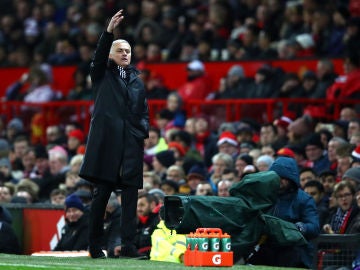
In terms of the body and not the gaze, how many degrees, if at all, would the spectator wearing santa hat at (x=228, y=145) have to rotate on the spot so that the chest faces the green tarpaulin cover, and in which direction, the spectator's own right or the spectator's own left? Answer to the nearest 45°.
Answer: approximately 45° to the spectator's own left

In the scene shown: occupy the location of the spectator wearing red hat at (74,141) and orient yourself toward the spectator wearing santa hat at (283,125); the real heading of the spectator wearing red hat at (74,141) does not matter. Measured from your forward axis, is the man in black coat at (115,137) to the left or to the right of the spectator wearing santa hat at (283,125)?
right

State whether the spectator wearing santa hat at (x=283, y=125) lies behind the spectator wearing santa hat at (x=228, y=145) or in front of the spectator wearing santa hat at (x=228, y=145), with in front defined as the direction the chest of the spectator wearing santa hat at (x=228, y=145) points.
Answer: behind

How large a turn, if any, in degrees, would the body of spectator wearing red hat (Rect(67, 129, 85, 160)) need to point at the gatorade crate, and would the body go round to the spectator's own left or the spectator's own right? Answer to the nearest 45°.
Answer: approximately 45° to the spectator's own left

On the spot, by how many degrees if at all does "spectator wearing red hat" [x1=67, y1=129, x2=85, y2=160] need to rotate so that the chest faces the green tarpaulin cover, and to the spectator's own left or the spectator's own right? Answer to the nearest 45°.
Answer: approximately 45° to the spectator's own left

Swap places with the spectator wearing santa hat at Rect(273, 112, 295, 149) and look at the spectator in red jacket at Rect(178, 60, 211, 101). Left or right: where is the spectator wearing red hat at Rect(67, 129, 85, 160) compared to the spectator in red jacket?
left

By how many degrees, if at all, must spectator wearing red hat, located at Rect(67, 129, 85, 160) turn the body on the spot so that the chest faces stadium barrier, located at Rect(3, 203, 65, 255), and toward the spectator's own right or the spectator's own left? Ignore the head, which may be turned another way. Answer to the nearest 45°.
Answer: approximately 45° to the spectator's own left

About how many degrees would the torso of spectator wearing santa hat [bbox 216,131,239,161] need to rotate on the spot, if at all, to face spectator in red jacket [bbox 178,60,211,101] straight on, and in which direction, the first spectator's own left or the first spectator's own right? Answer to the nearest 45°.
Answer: approximately 135° to the first spectator's own right

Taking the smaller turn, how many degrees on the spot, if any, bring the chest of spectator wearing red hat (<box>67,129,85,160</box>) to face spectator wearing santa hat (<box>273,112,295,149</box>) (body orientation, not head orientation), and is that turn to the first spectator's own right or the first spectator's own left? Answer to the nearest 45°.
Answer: approximately 90° to the first spectator's own left

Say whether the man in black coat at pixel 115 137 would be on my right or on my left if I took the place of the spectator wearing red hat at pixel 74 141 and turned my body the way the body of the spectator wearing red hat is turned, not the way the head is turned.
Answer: on my left

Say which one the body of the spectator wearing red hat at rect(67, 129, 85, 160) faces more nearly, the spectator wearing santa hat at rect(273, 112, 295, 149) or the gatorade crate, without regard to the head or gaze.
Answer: the gatorade crate

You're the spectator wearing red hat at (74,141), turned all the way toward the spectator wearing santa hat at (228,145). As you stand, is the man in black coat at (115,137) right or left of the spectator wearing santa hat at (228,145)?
right

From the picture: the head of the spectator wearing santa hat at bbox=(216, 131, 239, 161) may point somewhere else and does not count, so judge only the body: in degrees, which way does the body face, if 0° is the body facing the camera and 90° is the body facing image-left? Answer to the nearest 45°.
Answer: approximately 45°
